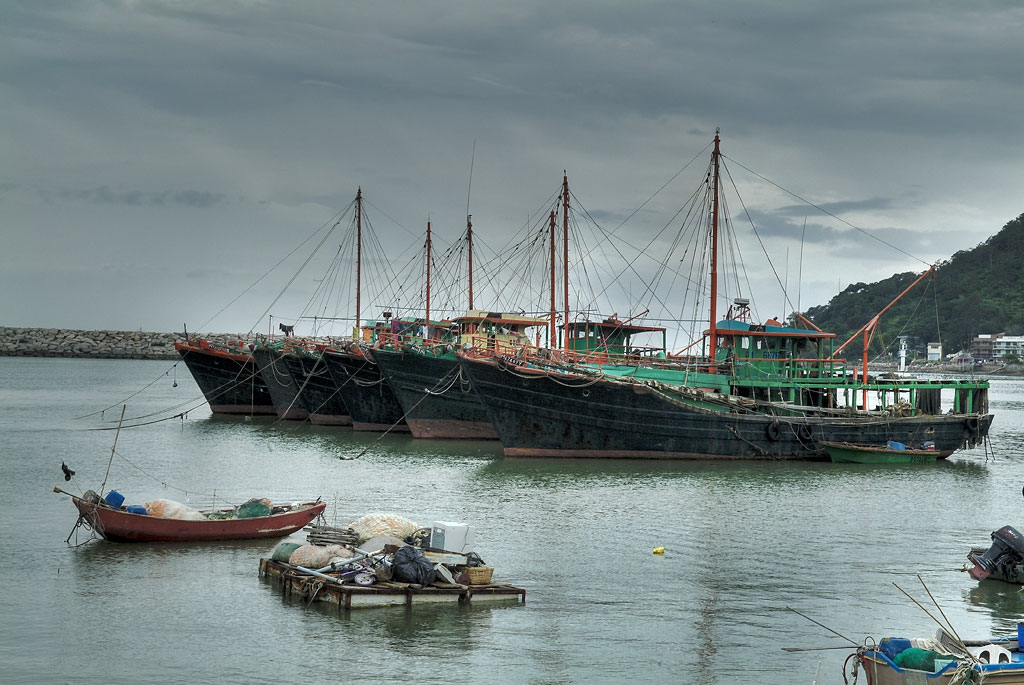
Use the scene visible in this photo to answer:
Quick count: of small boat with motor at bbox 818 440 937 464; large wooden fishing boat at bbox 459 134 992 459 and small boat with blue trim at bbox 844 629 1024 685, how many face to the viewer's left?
3

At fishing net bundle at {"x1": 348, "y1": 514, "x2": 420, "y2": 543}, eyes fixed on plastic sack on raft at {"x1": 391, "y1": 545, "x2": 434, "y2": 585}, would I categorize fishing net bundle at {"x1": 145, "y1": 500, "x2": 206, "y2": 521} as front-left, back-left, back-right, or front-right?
back-right

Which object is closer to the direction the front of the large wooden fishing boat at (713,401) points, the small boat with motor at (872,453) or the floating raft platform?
the floating raft platform

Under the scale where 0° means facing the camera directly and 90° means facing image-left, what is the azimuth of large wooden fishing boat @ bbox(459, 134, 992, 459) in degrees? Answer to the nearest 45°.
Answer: approximately 90°

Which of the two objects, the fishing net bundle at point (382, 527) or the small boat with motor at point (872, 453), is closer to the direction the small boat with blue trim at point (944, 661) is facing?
the fishing net bundle

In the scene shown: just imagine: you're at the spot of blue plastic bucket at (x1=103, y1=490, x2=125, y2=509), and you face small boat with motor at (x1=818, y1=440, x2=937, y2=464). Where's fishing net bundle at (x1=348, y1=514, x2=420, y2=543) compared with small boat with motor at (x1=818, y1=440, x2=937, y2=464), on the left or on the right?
right

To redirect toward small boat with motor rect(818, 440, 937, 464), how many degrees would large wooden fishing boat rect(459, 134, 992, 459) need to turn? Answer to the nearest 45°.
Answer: approximately 180°

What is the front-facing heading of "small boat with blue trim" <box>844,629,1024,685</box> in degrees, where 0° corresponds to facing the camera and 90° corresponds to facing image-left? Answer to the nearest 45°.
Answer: approximately 90°

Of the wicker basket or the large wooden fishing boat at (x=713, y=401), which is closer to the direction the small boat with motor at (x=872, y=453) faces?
the large wooden fishing boat

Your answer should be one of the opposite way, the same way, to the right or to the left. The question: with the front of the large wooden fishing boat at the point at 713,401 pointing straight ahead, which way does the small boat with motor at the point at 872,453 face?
the same way

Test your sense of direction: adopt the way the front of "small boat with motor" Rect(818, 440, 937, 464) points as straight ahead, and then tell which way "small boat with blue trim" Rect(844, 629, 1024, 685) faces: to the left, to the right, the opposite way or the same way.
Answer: the same way

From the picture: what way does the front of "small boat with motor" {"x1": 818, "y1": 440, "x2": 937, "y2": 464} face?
to the viewer's left
